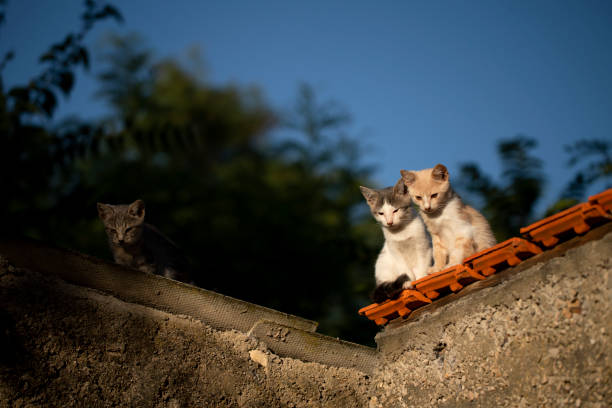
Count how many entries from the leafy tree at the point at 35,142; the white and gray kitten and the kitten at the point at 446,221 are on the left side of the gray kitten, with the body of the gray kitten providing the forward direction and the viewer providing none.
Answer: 2

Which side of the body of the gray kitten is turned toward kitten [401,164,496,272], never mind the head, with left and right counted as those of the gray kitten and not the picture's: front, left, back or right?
left

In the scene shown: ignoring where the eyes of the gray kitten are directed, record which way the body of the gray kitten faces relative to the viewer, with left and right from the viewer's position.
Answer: facing the viewer and to the left of the viewer

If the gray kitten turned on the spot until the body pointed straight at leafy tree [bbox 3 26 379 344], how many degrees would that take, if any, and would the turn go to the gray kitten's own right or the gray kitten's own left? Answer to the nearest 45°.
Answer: approximately 135° to the gray kitten's own right

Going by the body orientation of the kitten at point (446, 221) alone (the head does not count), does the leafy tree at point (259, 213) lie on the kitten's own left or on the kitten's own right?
on the kitten's own right

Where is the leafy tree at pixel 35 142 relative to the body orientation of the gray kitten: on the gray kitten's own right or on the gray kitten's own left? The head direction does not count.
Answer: on the gray kitten's own right

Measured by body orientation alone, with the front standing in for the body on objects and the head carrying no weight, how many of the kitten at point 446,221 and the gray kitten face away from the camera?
0

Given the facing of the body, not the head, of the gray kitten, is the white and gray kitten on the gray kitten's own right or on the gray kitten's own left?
on the gray kitten's own left

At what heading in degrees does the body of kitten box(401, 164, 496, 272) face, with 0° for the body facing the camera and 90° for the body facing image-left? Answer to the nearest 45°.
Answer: approximately 45°
